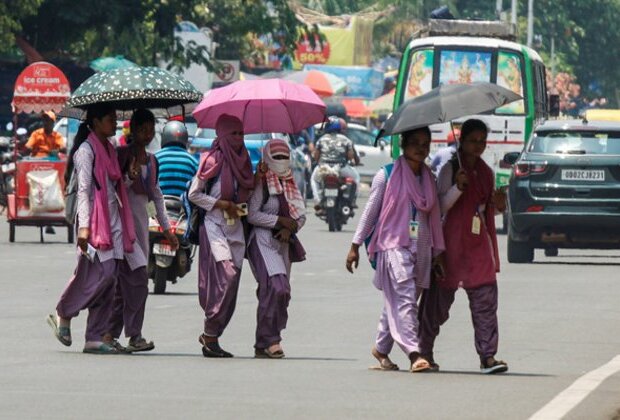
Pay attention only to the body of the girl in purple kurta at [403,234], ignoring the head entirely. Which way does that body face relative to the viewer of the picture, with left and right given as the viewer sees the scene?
facing the viewer and to the right of the viewer

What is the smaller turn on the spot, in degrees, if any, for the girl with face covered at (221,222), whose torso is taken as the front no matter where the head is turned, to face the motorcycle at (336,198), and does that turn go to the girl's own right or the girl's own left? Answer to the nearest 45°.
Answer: approximately 135° to the girl's own left

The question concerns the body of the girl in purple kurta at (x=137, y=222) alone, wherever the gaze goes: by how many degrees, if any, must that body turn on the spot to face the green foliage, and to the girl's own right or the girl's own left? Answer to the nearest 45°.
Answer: approximately 135° to the girl's own left
